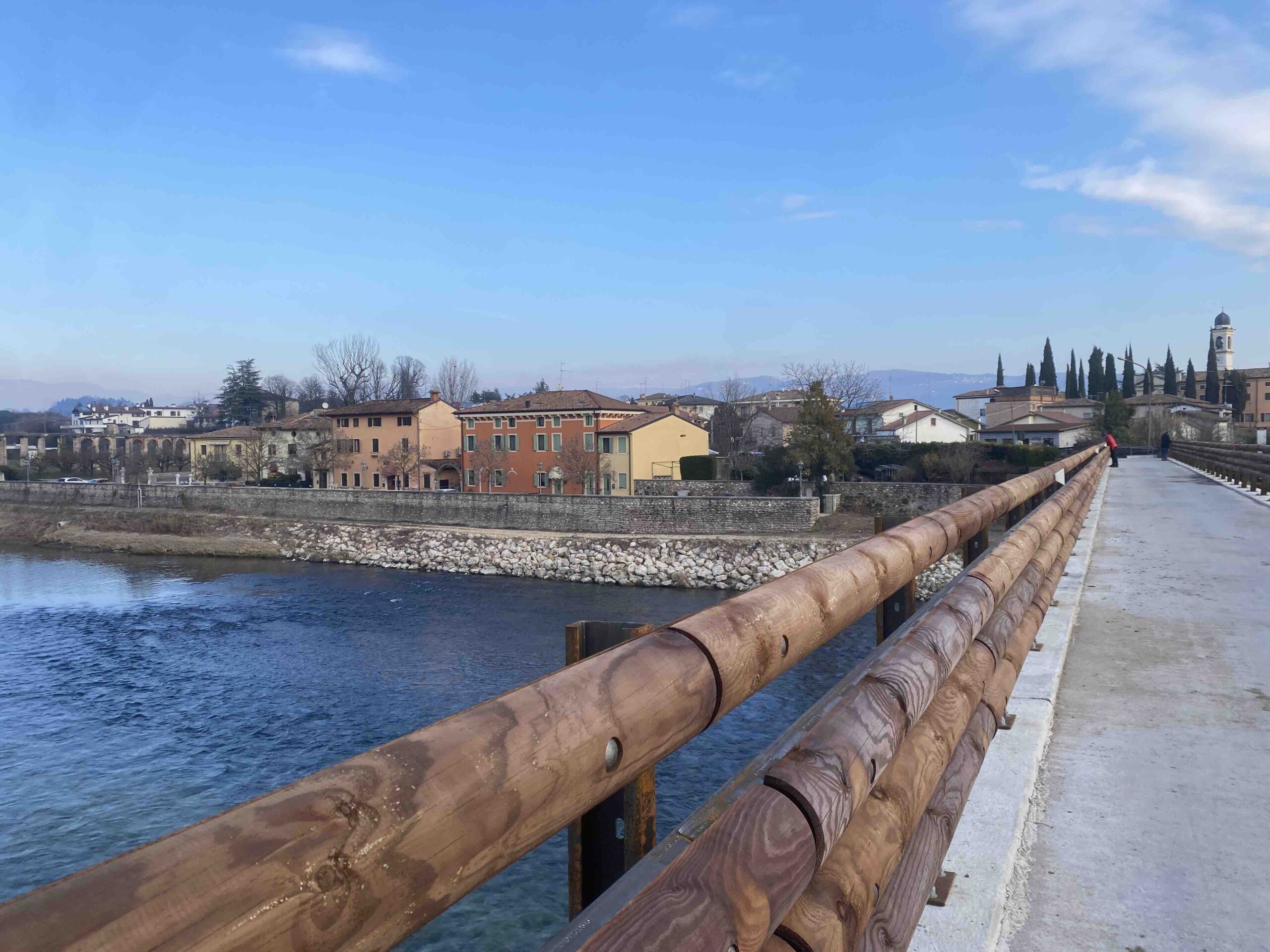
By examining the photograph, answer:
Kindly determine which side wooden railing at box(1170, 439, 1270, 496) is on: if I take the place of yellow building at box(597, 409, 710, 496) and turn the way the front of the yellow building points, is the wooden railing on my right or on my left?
on my left

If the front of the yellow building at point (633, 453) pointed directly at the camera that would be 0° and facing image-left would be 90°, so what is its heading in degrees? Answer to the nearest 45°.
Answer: approximately 45°

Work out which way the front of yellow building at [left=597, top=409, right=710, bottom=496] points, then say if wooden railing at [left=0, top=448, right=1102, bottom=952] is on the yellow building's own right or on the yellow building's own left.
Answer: on the yellow building's own left

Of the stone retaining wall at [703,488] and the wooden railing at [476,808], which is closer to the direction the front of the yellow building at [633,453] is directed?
the wooden railing

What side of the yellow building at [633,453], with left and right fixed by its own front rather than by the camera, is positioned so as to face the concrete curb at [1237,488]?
left
